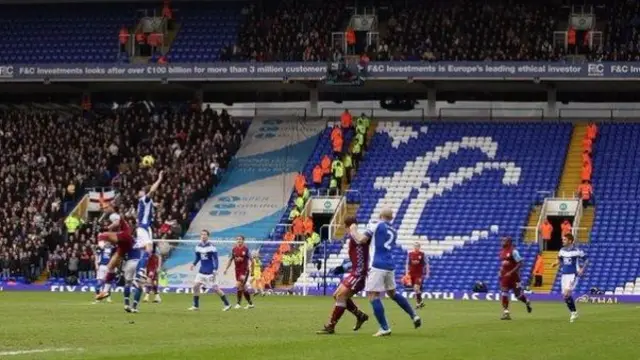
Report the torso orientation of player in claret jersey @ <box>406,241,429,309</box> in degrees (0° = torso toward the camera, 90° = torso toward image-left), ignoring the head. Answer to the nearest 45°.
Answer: approximately 0°

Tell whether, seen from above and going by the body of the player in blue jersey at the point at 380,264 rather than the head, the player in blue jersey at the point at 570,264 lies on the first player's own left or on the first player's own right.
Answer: on the first player's own right

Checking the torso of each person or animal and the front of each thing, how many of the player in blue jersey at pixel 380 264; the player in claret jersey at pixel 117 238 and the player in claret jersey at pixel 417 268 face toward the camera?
1

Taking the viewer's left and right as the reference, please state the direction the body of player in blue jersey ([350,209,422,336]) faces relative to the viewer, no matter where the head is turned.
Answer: facing away from the viewer and to the left of the viewer

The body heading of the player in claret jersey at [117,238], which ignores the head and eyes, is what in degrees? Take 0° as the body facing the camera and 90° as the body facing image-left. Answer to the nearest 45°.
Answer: approximately 90°

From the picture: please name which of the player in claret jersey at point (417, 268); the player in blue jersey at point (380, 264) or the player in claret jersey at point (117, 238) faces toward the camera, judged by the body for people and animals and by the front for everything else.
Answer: the player in claret jersey at point (417, 268)

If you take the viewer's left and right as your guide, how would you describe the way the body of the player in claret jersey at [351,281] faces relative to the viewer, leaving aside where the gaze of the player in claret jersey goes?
facing to the left of the viewer

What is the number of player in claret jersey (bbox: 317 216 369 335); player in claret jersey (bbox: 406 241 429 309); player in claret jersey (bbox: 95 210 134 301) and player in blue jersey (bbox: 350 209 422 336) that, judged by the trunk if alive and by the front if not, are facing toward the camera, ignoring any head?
1
